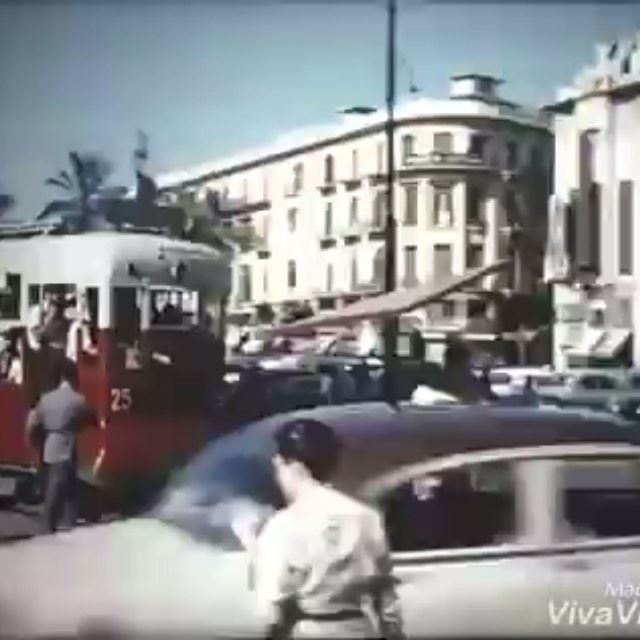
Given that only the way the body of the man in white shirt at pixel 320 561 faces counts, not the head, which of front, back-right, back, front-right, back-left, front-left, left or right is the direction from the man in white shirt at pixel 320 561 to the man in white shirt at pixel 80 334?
front-left

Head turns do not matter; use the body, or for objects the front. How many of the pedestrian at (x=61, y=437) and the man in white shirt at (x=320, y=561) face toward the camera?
0

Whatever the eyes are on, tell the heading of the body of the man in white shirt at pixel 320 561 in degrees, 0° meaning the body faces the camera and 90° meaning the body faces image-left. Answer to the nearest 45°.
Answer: approximately 135°

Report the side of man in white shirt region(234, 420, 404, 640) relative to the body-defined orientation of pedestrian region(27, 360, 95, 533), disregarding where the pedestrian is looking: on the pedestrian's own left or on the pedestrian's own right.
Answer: on the pedestrian's own right

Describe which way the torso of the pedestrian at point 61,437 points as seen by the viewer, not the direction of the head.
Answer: away from the camera

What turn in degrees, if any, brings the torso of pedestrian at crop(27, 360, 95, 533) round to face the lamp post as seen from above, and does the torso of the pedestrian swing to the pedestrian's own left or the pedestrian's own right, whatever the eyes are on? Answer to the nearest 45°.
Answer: approximately 90° to the pedestrian's own right

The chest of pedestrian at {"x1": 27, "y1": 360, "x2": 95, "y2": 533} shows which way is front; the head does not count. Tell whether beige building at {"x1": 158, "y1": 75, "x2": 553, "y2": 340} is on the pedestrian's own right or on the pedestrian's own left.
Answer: on the pedestrian's own right

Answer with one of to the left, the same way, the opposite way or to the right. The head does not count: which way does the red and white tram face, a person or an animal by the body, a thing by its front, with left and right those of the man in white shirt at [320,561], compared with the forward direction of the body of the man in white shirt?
the opposite way

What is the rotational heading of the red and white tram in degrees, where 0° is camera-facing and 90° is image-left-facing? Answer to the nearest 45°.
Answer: approximately 315°

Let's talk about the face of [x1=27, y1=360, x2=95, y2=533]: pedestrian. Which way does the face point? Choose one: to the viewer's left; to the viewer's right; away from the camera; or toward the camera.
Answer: away from the camera

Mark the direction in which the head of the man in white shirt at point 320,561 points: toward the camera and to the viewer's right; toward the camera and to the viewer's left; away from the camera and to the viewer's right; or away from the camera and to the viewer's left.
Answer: away from the camera and to the viewer's left
